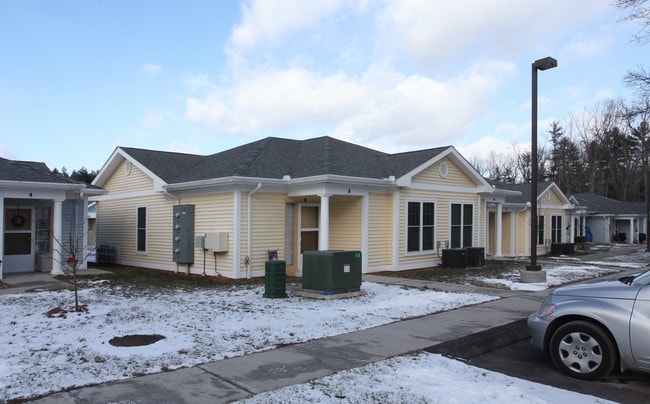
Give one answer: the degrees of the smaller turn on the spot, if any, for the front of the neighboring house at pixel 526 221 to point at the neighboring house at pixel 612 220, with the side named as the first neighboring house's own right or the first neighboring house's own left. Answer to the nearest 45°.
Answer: approximately 135° to the first neighboring house's own left

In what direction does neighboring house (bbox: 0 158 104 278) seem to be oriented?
toward the camera

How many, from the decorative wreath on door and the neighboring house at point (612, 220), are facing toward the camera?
2

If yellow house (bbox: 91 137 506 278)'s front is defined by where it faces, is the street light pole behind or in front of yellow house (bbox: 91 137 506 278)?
in front

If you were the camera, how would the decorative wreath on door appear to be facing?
facing the viewer

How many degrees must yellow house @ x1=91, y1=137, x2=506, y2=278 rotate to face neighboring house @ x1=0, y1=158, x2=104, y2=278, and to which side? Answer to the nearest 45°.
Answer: approximately 135° to its right

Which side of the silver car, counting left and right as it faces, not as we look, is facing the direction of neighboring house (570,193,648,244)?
right

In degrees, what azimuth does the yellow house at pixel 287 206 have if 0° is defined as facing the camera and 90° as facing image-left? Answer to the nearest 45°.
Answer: approximately 315°

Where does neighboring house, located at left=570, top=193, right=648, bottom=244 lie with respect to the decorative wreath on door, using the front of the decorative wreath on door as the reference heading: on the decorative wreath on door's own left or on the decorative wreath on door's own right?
on the decorative wreath on door's own left

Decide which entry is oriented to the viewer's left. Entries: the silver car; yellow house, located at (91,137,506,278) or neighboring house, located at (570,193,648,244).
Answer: the silver car

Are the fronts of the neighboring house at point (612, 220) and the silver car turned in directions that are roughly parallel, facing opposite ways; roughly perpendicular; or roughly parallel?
roughly perpendicular

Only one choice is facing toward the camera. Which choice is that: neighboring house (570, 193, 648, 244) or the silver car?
the neighboring house

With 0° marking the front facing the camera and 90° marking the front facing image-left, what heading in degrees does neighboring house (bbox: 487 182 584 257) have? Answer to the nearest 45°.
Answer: approximately 315°

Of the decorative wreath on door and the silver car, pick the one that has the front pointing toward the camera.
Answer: the decorative wreath on door
